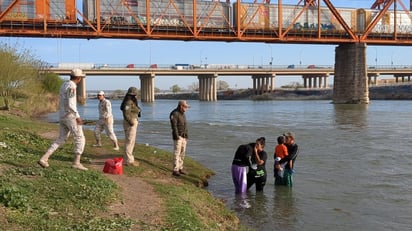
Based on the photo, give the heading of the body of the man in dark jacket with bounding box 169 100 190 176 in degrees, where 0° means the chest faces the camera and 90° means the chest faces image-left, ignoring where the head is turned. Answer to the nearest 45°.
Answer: approximately 270°

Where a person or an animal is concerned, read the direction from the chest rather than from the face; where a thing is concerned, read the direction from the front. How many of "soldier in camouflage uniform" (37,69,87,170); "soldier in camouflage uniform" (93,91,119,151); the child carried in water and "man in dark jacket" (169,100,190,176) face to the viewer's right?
2

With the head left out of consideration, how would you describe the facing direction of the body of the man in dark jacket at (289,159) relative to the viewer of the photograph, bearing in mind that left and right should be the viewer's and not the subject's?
facing to the left of the viewer

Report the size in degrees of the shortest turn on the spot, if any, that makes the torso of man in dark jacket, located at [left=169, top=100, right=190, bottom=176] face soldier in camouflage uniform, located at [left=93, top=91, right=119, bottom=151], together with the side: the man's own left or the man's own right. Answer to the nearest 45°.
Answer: approximately 135° to the man's own left

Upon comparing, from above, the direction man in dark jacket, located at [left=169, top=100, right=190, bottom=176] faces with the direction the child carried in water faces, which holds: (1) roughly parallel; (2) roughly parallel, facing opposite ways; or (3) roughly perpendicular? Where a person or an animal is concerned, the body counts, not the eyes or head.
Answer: roughly perpendicular

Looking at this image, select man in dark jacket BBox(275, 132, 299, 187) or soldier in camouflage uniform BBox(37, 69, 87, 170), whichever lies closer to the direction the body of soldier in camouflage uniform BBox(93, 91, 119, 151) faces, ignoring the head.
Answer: the soldier in camouflage uniform
